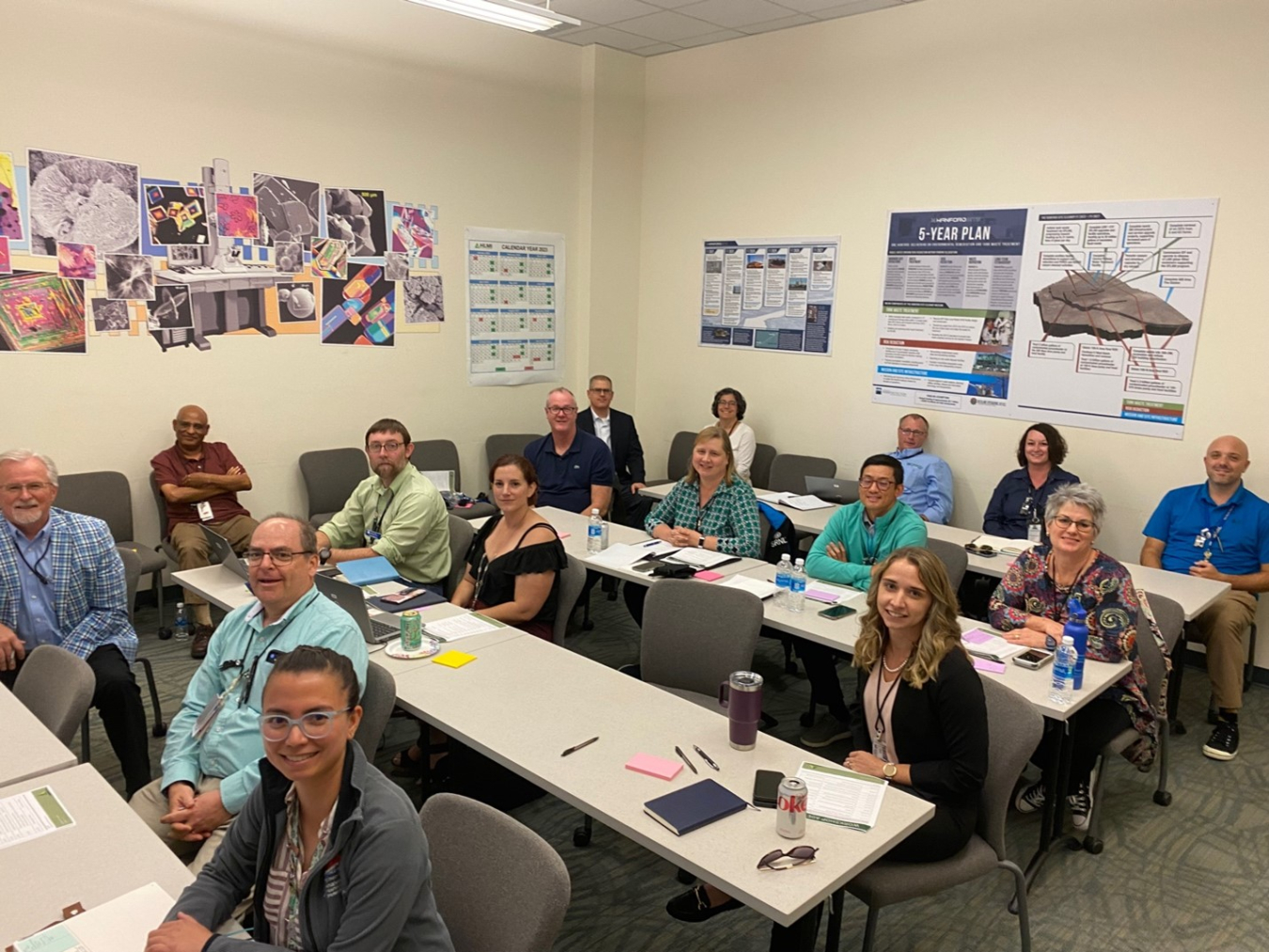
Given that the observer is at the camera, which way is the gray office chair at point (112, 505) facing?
facing the viewer and to the right of the viewer

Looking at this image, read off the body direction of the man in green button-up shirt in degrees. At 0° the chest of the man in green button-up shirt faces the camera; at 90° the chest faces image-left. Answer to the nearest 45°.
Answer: approximately 45°

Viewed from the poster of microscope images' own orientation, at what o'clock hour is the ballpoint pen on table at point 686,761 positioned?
The ballpoint pen on table is roughly at 1 o'clock from the poster of microscope images.

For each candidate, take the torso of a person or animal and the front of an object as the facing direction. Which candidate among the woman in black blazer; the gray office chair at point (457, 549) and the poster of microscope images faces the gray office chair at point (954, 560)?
the poster of microscope images

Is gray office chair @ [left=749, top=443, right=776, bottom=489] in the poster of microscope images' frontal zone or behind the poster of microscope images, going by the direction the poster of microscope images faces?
frontal zone

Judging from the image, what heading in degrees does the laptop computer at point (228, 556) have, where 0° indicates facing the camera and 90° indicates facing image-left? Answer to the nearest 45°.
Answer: approximately 225°

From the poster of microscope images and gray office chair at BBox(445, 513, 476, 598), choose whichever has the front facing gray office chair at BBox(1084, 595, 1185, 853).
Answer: the poster of microscope images

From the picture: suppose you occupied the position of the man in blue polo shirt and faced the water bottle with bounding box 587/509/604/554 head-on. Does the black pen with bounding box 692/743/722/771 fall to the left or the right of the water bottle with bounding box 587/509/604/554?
left

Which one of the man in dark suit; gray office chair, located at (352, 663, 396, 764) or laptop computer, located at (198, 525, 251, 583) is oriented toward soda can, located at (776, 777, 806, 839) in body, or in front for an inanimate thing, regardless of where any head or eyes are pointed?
the man in dark suit

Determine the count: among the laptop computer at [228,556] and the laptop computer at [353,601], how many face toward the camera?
0

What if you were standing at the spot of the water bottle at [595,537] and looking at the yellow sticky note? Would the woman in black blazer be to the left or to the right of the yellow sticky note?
left

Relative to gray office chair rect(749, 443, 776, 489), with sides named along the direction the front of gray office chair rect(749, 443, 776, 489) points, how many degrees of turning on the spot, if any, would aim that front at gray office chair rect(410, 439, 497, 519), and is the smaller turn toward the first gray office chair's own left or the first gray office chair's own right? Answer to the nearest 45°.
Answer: approximately 45° to the first gray office chair's own right
